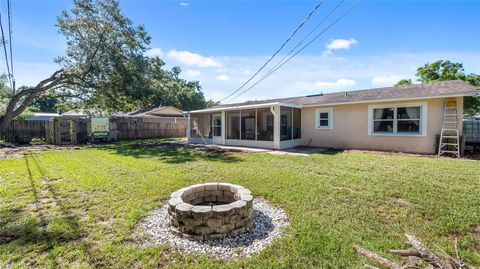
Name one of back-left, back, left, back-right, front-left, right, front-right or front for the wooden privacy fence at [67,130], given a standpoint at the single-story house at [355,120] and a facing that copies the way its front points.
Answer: back-left

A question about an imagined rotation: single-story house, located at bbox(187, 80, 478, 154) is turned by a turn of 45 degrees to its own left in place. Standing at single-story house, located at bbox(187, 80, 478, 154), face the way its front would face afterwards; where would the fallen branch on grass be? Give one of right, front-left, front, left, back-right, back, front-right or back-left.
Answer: back

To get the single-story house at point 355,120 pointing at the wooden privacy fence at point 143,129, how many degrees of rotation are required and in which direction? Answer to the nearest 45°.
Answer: approximately 135° to its left

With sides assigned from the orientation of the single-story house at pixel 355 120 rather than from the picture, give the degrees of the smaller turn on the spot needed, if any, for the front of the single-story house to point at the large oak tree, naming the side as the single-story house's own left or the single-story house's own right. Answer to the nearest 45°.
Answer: approximately 135° to the single-story house's own left
